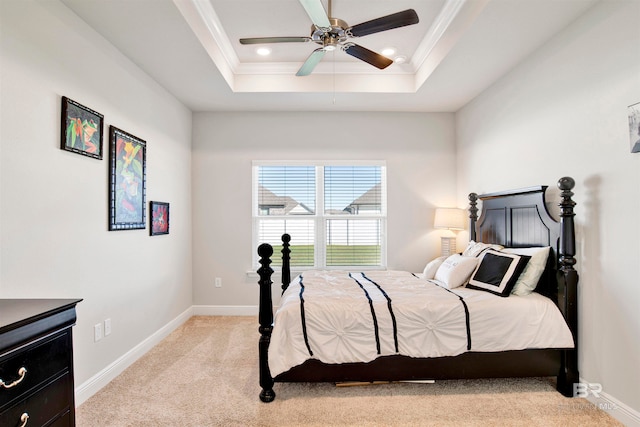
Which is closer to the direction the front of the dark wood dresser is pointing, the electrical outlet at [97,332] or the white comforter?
the white comforter

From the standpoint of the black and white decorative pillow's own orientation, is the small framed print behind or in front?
in front

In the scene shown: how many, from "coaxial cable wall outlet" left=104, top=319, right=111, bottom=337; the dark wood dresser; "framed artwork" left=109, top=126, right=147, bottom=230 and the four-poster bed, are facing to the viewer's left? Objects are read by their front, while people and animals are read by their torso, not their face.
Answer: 1

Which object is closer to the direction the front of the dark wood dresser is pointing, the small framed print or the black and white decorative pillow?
the black and white decorative pillow

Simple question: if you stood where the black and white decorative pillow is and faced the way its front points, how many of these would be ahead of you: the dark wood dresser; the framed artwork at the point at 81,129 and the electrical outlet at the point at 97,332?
3

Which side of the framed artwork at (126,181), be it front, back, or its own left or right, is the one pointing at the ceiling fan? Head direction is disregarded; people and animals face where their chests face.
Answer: front

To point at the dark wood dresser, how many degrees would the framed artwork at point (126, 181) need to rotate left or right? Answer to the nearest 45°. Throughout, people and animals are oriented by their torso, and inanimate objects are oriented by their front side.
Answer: approximately 45° to its right

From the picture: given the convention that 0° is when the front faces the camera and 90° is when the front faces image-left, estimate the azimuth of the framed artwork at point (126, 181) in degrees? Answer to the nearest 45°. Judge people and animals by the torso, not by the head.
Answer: approximately 315°

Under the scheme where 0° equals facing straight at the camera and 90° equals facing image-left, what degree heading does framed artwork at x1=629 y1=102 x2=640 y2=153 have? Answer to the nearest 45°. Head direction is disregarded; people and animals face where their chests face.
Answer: approximately 45°

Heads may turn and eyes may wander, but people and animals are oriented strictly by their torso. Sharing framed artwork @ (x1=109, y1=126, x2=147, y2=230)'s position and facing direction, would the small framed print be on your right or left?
on your left

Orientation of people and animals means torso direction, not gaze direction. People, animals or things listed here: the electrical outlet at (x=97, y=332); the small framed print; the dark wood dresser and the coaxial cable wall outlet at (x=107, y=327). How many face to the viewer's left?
0

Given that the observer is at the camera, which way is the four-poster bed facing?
facing to the left of the viewer

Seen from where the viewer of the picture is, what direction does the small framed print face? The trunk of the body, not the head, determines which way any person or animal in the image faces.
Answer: facing the viewer and to the right of the viewer

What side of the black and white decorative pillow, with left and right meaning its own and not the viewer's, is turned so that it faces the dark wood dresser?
front
